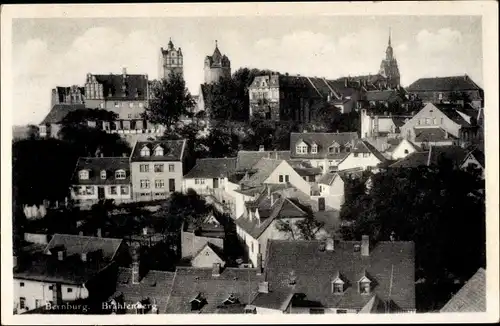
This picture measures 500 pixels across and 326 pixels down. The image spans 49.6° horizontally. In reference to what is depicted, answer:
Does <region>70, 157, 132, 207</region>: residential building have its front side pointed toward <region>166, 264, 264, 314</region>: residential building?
yes

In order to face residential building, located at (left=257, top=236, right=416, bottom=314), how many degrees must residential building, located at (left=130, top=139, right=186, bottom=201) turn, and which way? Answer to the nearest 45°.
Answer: approximately 45° to its left

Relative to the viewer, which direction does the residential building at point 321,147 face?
toward the camera

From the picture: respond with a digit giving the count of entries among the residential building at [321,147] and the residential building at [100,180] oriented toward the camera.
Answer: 2

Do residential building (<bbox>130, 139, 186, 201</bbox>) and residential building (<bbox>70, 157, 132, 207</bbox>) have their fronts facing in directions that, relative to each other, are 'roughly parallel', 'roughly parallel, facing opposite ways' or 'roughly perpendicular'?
roughly parallel

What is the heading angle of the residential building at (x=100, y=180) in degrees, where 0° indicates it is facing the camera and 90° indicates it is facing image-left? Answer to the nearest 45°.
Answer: approximately 0°

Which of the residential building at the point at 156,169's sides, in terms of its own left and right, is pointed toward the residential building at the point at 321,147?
left

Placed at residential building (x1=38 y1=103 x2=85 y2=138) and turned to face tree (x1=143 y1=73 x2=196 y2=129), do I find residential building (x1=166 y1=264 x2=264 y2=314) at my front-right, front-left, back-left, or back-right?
front-right

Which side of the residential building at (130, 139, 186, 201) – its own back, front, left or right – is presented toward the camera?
front

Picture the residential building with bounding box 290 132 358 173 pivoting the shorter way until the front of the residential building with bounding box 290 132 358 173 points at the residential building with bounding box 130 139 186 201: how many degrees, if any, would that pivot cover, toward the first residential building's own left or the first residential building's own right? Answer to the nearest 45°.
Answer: approximately 90° to the first residential building's own right

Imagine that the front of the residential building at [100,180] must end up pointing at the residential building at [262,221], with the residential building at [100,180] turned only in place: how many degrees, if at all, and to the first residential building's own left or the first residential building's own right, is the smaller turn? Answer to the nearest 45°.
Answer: approximately 90° to the first residential building's own left

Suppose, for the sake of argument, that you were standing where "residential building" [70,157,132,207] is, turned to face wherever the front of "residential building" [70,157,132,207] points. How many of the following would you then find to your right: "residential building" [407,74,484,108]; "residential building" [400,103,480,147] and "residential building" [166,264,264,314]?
0

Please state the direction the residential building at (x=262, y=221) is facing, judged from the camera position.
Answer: facing the viewer and to the left of the viewer
